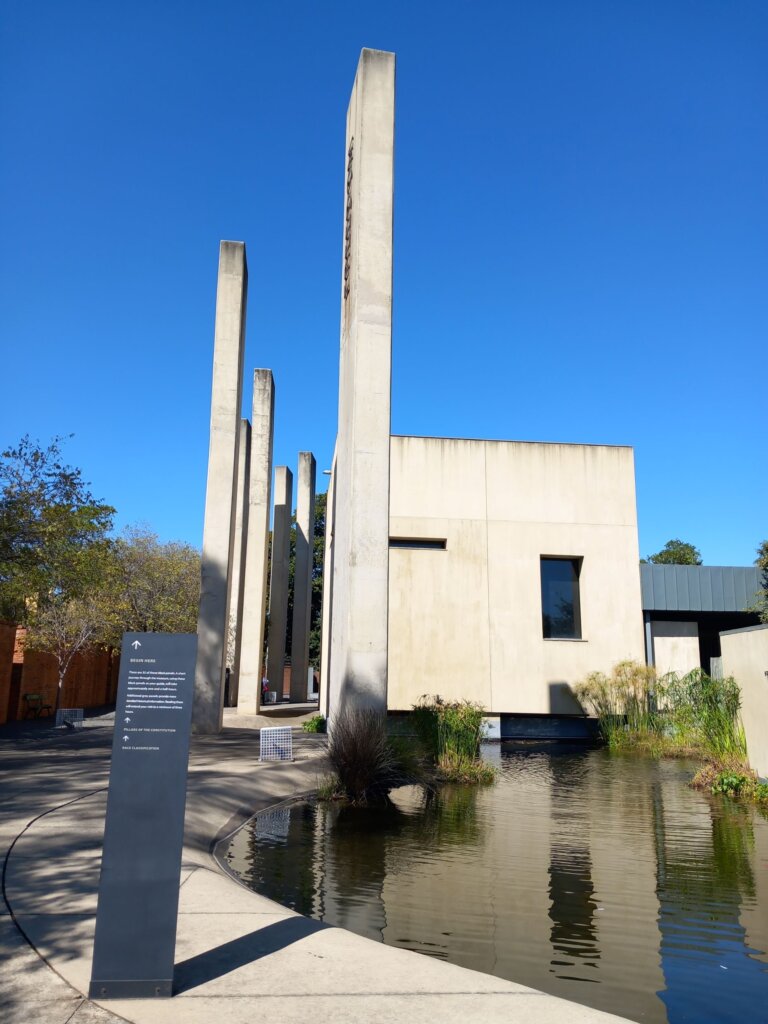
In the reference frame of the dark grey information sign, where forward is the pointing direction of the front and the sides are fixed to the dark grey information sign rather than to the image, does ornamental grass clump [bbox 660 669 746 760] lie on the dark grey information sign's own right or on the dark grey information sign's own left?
on the dark grey information sign's own left

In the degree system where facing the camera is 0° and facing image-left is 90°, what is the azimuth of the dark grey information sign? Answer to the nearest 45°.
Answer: approximately 0°

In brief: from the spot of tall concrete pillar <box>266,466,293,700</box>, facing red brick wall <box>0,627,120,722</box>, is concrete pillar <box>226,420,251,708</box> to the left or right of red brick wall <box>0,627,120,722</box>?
left

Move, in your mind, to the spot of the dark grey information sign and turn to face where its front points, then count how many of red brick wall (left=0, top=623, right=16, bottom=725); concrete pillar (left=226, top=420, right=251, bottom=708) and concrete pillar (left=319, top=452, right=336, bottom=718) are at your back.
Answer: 3

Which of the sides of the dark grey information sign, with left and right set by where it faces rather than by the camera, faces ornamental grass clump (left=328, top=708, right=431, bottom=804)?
back

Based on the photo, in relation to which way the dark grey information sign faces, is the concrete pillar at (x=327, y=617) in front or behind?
behind

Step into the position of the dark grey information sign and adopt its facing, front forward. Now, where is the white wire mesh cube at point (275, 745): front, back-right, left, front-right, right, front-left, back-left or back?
back

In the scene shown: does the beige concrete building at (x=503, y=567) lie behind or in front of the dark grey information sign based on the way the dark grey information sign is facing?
behind

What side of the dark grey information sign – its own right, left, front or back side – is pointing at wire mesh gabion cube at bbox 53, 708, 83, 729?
back

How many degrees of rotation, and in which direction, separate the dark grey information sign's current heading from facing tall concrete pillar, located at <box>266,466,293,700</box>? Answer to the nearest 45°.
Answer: approximately 180°
